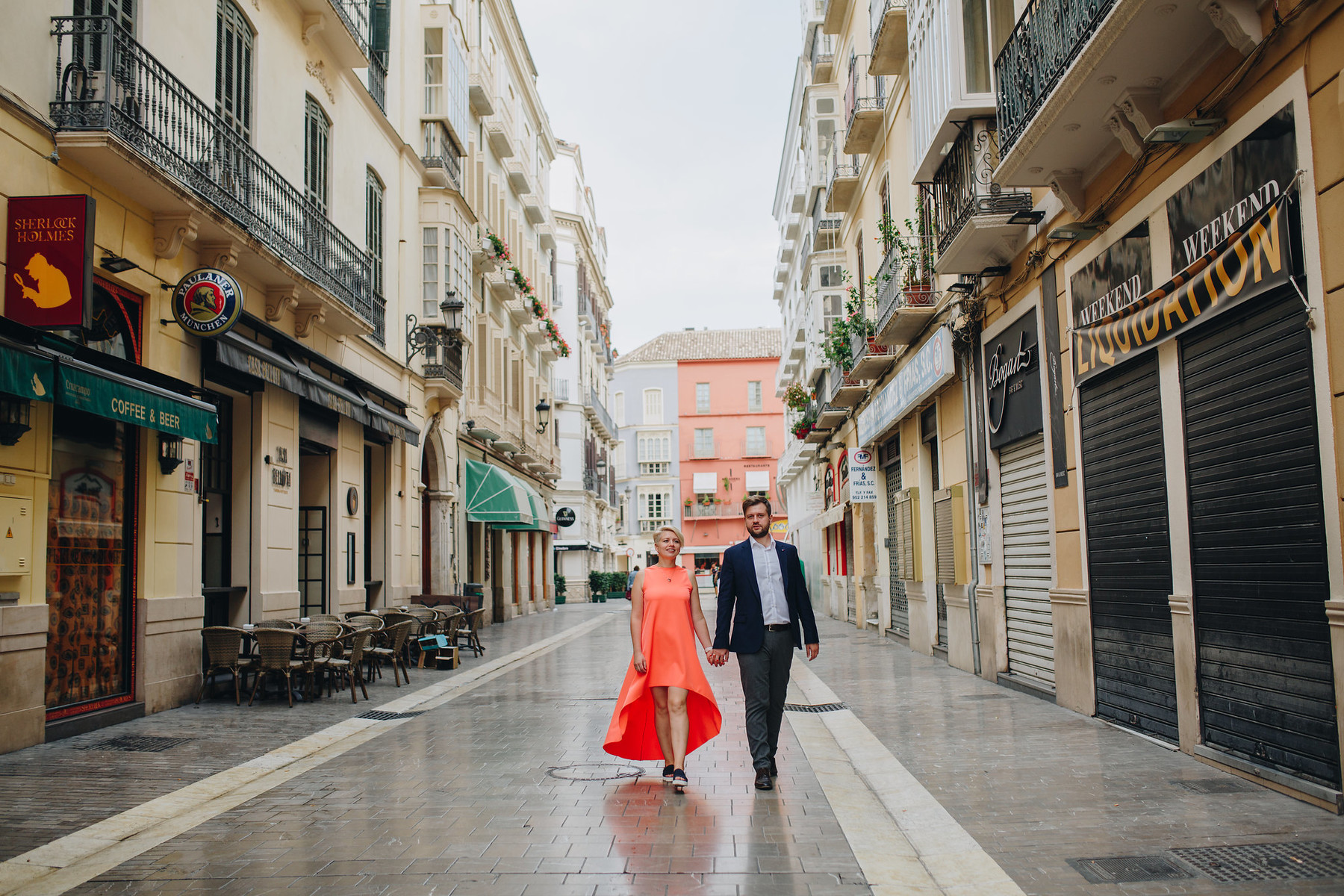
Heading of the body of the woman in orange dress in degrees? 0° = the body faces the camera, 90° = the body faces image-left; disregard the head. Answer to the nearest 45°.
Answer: approximately 0°

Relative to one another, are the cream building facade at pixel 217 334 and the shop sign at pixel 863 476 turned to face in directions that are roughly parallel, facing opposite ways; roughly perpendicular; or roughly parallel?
roughly perpendicular

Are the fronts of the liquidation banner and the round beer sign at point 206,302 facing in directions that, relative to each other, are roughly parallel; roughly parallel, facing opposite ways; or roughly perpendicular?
roughly perpendicular

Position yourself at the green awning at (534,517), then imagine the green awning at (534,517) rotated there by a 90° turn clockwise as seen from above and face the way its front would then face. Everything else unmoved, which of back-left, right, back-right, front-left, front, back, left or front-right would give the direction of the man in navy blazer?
front

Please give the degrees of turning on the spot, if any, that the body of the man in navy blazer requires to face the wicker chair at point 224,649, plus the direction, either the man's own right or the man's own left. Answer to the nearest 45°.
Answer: approximately 135° to the man's own right

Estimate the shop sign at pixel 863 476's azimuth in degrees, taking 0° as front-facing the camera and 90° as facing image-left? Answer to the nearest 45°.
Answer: approximately 0°

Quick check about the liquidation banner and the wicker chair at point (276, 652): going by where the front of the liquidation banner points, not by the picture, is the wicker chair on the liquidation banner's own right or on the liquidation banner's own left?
on the liquidation banner's own right

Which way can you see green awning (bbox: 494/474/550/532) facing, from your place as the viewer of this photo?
facing to the right of the viewer

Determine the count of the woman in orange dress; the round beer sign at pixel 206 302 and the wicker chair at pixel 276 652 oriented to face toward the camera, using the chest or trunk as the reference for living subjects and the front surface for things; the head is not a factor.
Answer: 2

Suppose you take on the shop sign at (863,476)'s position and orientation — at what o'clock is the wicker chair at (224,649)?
The wicker chair is roughly at 1 o'clock from the shop sign.

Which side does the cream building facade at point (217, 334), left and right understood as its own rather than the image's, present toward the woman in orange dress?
front

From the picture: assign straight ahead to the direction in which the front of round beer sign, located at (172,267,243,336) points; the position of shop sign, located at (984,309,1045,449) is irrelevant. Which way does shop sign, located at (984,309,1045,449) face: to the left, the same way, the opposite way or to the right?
to the right

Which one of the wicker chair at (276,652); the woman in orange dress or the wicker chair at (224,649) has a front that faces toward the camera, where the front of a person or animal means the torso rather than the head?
the woman in orange dress

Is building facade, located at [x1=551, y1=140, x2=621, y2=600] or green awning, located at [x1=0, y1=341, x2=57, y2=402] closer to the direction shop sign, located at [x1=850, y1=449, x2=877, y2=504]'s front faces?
the green awning
